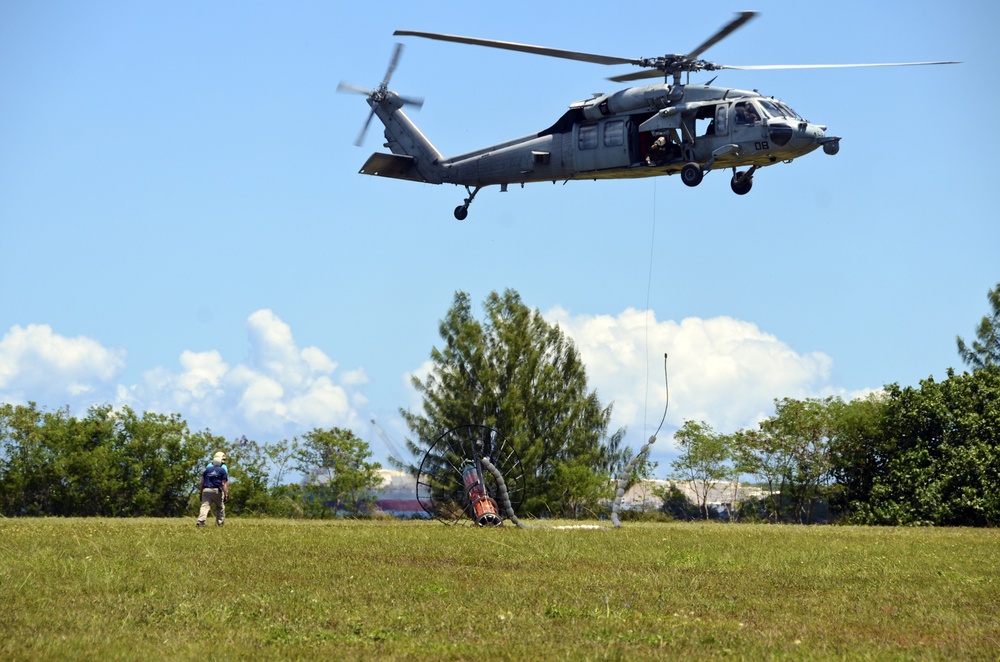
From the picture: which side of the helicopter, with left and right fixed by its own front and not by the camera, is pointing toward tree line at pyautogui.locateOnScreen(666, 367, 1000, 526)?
left

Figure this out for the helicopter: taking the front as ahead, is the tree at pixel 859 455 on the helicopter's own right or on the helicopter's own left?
on the helicopter's own left

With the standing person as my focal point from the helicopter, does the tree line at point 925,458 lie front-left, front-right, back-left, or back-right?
back-right

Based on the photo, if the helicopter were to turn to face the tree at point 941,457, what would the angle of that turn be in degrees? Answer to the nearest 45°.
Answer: approximately 90° to its left

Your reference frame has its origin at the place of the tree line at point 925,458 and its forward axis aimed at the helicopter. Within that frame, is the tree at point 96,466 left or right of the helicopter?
right

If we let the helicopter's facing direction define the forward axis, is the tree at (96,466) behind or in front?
behind

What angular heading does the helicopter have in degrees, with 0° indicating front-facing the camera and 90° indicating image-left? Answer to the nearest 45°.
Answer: approximately 315°
